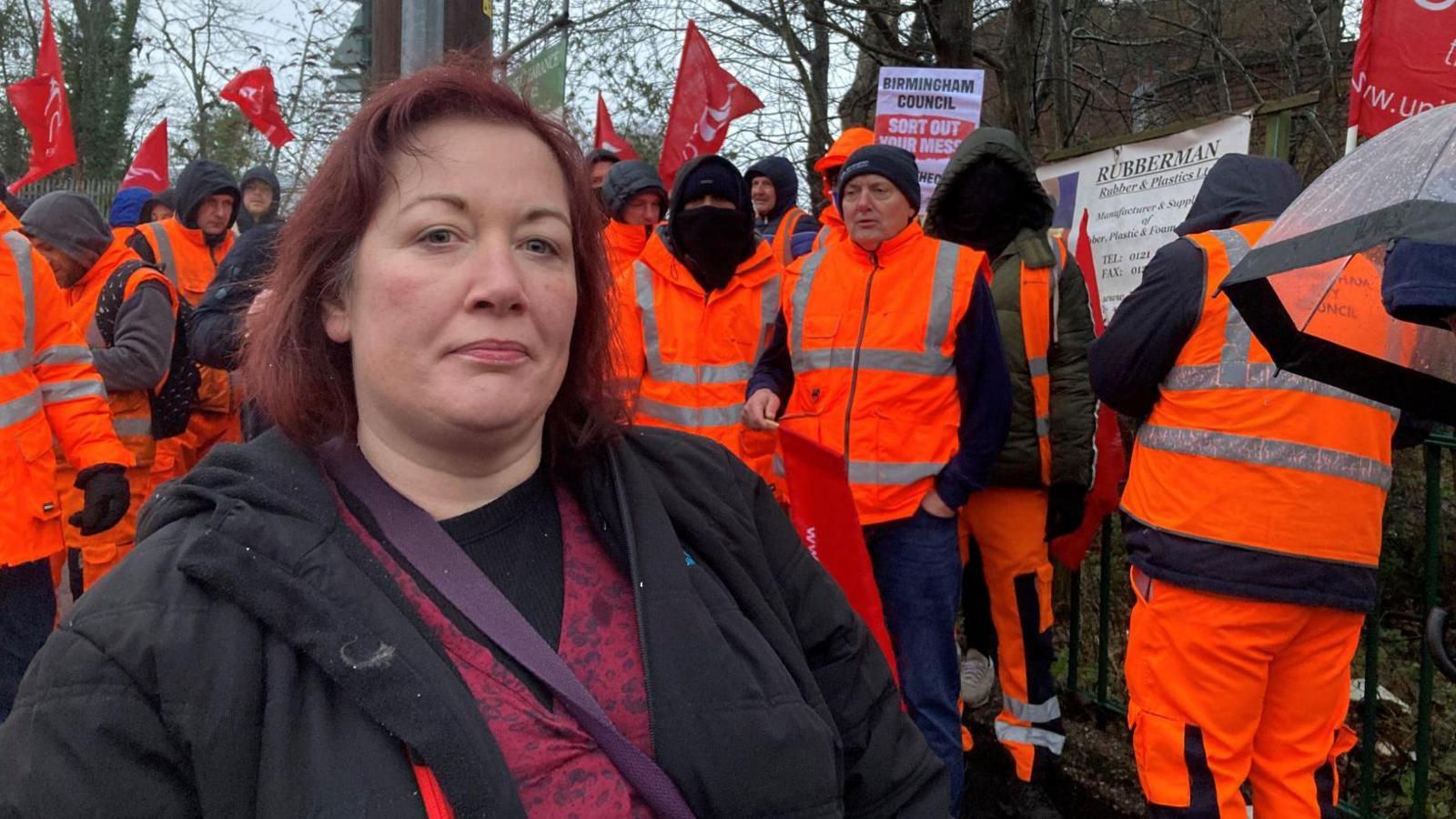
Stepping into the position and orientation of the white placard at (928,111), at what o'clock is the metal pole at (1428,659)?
The metal pole is roughly at 11 o'clock from the white placard.

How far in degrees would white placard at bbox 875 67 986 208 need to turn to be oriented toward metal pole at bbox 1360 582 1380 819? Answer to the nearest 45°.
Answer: approximately 45° to its left

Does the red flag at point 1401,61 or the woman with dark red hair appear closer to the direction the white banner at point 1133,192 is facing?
the woman with dark red hair

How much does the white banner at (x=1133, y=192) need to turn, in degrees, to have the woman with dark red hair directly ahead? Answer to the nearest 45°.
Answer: approximately 45° to its left

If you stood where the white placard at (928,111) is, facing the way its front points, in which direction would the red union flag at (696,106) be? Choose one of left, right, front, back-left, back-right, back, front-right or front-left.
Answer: back-right

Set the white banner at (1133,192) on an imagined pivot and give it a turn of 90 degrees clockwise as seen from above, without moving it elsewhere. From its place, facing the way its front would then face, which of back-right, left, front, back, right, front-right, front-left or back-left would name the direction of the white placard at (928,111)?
front

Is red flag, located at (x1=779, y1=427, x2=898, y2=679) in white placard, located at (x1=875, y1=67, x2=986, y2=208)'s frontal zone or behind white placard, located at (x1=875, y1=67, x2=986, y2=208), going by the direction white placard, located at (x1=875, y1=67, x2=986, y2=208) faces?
frontal zone

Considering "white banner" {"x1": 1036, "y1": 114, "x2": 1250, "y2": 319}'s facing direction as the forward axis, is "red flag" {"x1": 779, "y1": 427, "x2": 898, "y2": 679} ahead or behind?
ahead

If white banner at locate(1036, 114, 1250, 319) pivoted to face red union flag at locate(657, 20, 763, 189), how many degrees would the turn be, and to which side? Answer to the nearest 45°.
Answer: approximately 90° to its right

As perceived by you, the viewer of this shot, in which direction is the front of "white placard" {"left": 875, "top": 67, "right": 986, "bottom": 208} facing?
facing the viewer

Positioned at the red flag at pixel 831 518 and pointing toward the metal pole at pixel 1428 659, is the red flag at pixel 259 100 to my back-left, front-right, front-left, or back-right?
back-left
